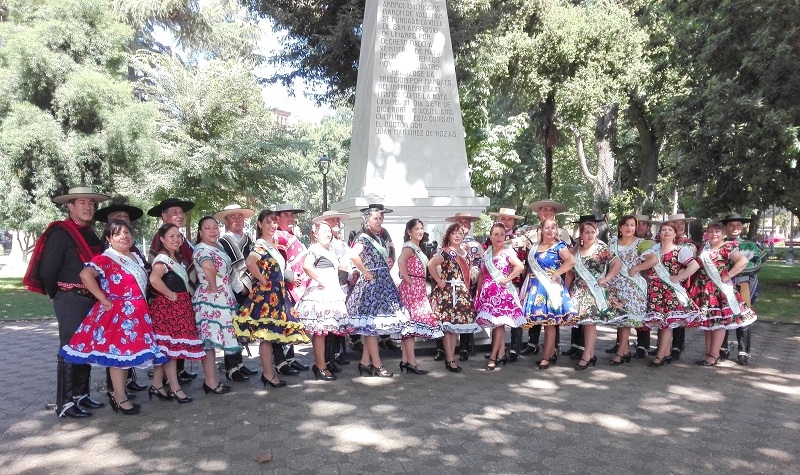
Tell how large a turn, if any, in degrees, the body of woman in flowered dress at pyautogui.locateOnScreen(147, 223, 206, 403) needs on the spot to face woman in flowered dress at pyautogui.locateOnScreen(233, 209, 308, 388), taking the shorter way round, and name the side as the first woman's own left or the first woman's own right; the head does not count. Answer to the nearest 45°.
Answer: approximately 45° to the first woman's own left

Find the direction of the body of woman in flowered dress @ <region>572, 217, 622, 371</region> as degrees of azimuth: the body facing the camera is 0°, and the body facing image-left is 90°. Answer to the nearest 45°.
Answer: approximately 45°
